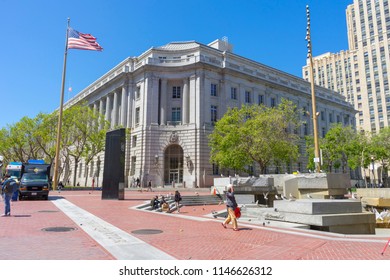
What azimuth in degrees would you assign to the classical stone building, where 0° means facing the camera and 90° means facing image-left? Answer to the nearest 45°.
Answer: approximately 0°

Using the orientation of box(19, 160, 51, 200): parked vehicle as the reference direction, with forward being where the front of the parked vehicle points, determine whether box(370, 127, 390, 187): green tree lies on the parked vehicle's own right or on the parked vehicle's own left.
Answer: on the parked vehicle's own left

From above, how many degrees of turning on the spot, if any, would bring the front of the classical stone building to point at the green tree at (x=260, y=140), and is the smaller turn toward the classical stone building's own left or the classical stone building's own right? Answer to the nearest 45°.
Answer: approximately 45° to the classical stone building's own left

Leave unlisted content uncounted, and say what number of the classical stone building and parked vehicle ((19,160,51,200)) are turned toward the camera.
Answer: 2

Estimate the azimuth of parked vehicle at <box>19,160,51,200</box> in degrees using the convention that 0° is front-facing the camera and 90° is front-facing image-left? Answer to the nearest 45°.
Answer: approximately 0°

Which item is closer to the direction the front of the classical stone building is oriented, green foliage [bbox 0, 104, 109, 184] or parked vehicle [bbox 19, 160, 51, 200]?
the parked vehicle
